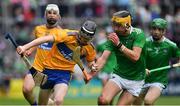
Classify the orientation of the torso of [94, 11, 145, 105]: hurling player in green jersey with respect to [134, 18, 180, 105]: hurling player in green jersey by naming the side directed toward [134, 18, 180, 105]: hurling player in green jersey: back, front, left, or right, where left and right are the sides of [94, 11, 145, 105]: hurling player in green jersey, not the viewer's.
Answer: back

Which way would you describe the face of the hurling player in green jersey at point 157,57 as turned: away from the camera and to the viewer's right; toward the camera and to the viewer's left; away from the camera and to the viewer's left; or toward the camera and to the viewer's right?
toward the camera and to the viewer's left

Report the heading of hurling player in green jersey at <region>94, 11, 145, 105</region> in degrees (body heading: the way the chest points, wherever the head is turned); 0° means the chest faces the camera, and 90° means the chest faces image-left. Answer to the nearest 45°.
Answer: approximately 45°
